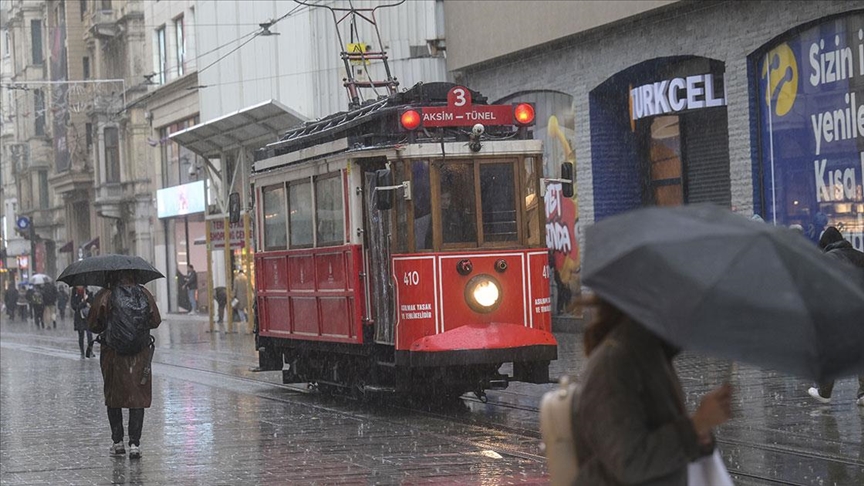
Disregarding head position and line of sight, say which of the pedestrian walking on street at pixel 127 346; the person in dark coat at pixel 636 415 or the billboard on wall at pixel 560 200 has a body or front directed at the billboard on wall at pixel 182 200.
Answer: the pedestrian walking on street

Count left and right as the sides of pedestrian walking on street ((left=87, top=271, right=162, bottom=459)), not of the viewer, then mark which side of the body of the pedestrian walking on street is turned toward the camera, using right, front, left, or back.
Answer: back

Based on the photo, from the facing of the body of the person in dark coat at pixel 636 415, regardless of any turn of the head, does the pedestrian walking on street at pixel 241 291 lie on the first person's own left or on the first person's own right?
on the first person's own left

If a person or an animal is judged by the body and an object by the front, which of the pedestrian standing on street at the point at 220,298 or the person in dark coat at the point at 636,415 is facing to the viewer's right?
the person in dark coat

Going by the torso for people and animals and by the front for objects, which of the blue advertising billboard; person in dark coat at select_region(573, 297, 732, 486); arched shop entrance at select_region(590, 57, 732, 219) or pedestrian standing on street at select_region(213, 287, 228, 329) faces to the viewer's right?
the person in dark coat

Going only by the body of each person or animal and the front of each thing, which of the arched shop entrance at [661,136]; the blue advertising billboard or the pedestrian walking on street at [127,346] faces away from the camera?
the pedestrian walking on street

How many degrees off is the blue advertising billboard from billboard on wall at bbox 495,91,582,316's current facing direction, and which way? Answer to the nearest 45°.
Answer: approximately 90° to its left

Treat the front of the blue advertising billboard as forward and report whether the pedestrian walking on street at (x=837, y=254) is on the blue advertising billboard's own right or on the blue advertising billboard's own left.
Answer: on the blue advertising billboard's own left

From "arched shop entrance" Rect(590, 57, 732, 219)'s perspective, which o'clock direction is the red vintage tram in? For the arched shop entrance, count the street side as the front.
The red vintage tram is roughly at 11 o'clock from the arched shop entrance.

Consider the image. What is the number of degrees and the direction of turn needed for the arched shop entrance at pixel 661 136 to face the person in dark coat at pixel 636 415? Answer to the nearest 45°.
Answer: approximately 45° to its left
